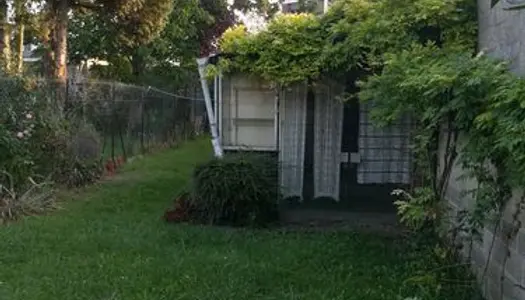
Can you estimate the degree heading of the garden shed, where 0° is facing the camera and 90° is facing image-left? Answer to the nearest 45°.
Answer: approximately 0°

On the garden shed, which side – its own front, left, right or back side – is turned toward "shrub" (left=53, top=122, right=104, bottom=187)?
right

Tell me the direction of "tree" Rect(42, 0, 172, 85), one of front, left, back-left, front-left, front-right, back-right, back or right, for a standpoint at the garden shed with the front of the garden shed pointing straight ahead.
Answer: back-right

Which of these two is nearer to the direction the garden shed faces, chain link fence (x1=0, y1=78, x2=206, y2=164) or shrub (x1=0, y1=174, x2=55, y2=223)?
the shrub

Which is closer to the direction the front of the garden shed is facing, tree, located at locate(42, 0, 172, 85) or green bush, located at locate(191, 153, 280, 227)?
the green bush

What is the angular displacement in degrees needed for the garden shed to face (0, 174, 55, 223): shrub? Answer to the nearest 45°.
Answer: approximately 90° to its right

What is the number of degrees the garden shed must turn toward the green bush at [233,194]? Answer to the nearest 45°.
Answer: approximately 45° to its right
